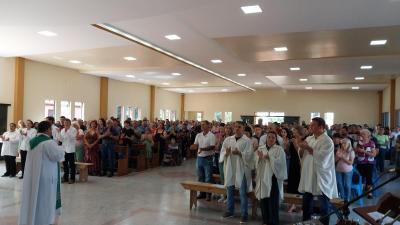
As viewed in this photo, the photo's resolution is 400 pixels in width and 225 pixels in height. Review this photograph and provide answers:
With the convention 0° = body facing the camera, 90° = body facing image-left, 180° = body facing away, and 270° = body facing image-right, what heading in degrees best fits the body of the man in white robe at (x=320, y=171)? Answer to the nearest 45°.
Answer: approximately 45°

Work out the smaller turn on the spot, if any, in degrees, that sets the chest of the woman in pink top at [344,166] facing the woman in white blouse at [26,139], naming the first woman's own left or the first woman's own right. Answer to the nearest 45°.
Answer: approximately 45° to the first woman's own right

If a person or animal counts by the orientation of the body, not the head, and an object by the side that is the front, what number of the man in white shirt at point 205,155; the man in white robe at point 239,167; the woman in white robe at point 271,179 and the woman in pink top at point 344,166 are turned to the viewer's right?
0

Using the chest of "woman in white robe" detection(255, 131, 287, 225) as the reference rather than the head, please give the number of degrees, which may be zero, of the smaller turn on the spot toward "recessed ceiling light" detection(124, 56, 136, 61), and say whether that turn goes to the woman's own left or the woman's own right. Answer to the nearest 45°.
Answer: approximately 90° to the woman's own right

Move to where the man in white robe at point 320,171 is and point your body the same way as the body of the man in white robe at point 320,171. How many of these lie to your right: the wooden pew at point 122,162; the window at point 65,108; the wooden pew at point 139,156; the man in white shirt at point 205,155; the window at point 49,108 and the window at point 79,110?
6

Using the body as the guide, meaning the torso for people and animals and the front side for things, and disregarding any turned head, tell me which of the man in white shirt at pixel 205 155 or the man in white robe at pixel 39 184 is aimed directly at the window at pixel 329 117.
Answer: the man in white robe

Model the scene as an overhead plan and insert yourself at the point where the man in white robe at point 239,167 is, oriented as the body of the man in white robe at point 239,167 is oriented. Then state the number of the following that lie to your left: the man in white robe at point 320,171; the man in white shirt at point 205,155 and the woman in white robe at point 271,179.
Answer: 2

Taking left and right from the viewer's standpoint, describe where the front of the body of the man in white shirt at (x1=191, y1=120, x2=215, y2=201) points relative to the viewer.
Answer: facing the viewer and to the left of the viewer

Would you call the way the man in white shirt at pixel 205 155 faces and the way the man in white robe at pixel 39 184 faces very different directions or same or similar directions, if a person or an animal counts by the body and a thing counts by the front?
very different directions

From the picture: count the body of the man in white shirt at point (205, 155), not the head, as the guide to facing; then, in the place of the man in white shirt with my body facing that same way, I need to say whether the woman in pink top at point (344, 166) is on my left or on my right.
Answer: on my left

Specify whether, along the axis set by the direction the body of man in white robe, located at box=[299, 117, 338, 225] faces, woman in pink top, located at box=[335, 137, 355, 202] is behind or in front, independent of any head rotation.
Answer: behind

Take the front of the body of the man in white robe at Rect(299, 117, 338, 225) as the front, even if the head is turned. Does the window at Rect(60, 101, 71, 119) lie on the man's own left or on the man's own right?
on the man's own right

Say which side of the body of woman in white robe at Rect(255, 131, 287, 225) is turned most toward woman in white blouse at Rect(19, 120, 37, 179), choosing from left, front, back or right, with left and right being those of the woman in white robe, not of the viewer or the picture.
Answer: right

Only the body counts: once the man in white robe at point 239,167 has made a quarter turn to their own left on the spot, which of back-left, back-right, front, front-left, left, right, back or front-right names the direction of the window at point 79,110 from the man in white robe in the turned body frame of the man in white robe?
back

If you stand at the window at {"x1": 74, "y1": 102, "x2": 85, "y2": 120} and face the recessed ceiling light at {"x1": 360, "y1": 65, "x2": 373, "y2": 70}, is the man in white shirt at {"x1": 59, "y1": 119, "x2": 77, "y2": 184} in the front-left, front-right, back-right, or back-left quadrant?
front-right

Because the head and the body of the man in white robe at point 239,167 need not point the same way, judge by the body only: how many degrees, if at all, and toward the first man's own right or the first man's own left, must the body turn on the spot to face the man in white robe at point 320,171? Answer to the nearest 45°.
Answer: approximately 90° to the first man's own left
